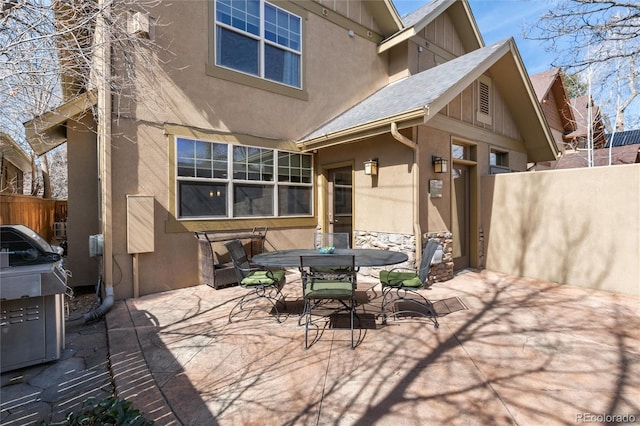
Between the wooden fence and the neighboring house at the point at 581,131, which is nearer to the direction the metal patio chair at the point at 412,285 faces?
the wooden fence

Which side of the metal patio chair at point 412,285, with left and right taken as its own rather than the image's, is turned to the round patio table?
front

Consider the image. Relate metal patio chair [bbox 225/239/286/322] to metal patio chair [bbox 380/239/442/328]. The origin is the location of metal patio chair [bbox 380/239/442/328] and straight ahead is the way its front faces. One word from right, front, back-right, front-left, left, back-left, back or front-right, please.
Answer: front

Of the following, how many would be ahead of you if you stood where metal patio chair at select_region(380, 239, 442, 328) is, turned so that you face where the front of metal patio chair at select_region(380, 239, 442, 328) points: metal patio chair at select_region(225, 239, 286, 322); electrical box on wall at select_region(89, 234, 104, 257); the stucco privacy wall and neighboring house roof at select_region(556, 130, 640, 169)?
2

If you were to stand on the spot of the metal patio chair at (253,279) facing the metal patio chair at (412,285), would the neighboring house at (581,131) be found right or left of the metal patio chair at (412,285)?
left

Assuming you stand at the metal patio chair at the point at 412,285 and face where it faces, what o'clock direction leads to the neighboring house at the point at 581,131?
The neighboring house is roughly at 4 o'clock from the metal patio chair.

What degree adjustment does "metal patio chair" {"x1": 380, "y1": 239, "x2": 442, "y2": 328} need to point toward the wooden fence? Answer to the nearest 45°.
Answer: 0° — it already faces it

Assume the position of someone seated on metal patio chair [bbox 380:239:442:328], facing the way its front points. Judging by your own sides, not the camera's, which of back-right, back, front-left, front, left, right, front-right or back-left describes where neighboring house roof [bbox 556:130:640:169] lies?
back-right

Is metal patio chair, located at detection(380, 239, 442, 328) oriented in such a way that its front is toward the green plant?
no

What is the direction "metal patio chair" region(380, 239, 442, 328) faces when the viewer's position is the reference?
facing to the left of the viewer

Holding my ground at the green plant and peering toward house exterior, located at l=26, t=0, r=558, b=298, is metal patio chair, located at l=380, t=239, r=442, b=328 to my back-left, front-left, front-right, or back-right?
front-right

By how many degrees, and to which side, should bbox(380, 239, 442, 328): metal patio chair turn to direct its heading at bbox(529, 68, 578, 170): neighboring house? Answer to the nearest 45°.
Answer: approximately 135° to its right

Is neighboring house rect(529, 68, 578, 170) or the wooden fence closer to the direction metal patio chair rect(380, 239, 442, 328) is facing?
the wooden fence

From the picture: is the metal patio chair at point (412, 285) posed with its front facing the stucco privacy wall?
no

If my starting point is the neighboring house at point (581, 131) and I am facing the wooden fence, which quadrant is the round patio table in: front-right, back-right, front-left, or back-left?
front-left
